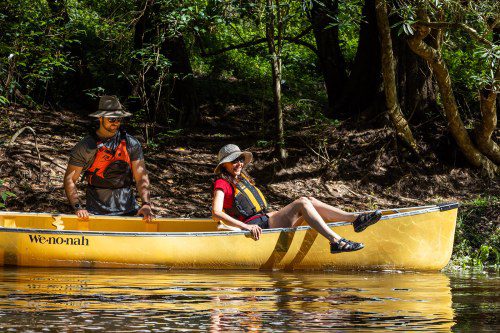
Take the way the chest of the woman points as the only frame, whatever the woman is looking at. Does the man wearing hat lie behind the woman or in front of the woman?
behind

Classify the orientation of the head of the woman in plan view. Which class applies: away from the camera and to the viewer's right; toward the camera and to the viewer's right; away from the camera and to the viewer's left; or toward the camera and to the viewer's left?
toward the camera and to the viewer's right

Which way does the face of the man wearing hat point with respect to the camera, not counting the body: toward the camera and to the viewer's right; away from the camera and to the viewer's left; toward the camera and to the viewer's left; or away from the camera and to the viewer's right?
toward the camera and to the viewer's right

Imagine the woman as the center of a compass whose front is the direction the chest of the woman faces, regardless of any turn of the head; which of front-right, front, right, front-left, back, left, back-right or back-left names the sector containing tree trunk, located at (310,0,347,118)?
left

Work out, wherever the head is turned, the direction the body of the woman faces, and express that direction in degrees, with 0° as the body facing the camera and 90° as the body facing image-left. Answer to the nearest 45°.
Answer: approximately 270°

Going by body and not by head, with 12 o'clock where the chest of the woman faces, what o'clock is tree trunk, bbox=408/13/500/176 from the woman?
The tree trunk is roughly at 10 o'clock from the woman.
